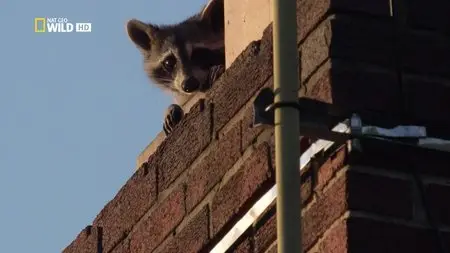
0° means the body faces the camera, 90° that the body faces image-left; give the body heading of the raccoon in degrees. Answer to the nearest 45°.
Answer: approximately 0°
